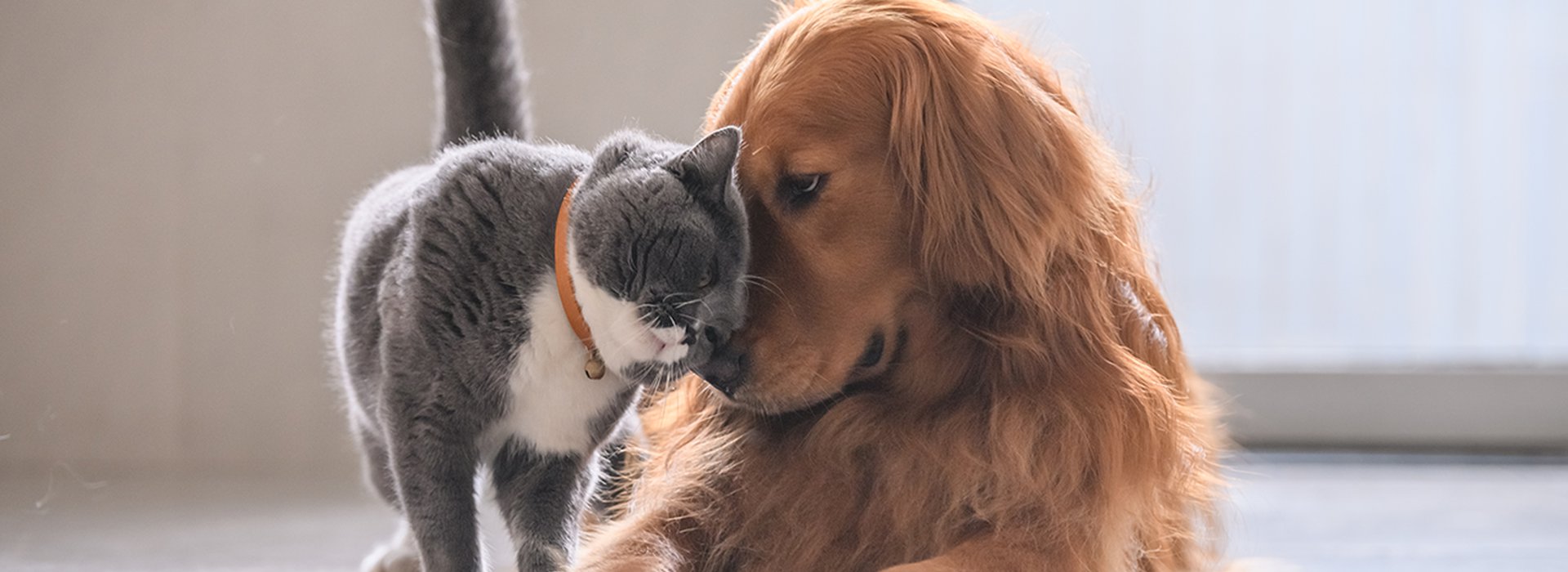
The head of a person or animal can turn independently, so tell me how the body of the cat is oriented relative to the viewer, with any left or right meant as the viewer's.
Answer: facing the viewer and to the right of the viewer

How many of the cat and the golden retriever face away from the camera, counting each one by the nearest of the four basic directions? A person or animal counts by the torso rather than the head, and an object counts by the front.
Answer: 0

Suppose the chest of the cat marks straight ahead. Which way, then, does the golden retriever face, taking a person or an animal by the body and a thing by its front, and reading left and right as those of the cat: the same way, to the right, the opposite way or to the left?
to the right
